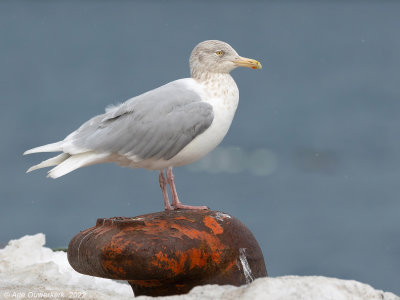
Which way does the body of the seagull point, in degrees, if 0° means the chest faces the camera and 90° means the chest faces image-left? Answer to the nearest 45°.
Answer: approximately 270°
